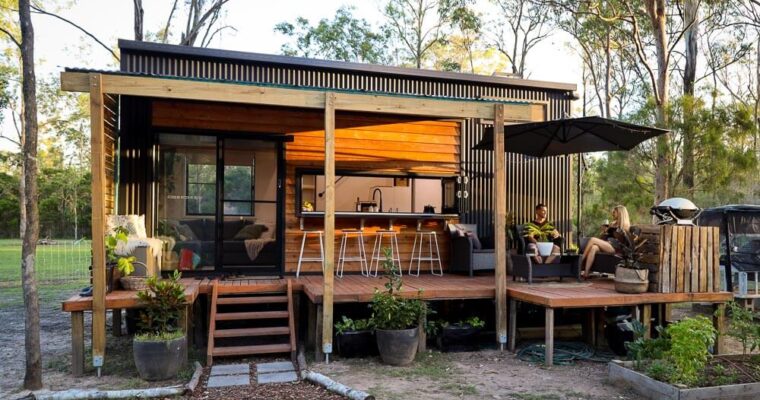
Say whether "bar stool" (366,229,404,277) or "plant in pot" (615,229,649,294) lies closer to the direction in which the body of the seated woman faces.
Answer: the bar stool

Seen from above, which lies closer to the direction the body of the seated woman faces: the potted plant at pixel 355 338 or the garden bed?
the potted plant

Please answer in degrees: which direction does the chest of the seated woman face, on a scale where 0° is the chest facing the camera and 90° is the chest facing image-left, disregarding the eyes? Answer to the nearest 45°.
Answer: approximately 90°

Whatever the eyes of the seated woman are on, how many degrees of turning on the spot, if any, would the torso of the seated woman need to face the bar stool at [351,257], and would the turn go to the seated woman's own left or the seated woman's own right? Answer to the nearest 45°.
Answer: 0° — they already face it

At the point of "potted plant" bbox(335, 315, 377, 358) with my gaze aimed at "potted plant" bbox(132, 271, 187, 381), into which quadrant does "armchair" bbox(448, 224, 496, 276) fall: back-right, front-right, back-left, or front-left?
back-right

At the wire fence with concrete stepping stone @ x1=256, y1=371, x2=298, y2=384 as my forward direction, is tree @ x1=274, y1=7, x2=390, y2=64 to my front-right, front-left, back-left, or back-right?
back-left

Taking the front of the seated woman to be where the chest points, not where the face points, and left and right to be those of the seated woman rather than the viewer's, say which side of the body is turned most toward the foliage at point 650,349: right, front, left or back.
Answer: left

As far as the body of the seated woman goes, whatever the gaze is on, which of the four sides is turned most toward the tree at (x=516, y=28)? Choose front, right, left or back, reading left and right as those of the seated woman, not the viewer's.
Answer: right

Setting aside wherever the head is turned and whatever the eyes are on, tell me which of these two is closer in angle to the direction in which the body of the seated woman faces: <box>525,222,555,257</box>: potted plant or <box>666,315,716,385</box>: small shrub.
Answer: the potted plant

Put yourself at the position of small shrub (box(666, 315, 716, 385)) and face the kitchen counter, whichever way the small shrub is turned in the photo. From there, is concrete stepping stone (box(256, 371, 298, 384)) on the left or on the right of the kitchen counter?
left
